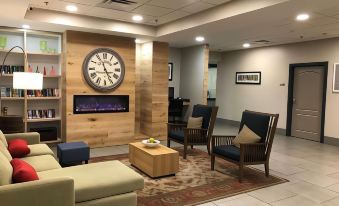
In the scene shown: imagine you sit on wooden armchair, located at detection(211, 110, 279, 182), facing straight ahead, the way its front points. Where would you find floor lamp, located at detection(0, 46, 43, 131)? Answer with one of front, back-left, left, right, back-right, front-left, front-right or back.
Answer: front-right

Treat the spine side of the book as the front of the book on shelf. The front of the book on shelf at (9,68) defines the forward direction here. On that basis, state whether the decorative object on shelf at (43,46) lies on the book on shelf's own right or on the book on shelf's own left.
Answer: on the book on shelf's own left

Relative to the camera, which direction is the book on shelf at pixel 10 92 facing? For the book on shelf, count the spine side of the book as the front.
toward the camera

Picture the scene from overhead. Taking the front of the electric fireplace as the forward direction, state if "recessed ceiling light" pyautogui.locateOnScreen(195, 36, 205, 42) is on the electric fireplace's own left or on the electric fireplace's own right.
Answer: on the electric fireplace's own left

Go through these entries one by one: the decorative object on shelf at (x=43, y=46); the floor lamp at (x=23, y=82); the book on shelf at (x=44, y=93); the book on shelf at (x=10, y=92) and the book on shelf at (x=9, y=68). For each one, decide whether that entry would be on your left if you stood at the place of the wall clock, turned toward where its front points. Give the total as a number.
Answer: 0

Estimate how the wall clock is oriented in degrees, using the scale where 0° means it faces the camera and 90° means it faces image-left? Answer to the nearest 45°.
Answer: approximately 0°

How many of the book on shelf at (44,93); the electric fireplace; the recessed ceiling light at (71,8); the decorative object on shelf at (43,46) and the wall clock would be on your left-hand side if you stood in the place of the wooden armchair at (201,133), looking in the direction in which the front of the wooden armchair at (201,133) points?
0

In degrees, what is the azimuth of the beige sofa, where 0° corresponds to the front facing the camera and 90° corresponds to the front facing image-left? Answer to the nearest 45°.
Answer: approximately 270°

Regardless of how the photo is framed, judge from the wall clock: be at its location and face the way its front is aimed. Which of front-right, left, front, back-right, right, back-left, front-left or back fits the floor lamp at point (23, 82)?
front-right

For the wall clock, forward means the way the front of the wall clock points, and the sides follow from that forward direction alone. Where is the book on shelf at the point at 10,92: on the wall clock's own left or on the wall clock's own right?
on the wall clock's own right

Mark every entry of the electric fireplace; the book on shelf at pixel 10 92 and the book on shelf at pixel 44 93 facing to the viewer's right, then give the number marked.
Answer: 0

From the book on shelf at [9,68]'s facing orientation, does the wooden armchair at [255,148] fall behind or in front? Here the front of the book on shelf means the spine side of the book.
in front

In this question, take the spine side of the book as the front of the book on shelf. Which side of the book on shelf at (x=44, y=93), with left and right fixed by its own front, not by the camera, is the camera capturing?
front

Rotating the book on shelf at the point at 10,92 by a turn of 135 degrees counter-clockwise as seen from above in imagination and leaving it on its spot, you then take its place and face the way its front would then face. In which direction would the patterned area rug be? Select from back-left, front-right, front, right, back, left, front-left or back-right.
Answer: right

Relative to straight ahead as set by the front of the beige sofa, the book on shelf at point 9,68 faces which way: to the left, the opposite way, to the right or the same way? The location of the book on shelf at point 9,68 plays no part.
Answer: to the right

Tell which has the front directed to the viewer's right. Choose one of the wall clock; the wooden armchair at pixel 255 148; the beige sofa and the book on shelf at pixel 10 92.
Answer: the beige sofa

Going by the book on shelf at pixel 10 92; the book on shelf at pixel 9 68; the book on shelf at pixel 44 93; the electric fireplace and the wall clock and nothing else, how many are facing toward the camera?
5

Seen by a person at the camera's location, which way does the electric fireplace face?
facing the viewer

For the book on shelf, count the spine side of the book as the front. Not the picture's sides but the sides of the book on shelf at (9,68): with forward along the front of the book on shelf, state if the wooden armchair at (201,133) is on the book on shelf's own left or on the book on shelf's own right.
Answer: on the book on shelf's own left
